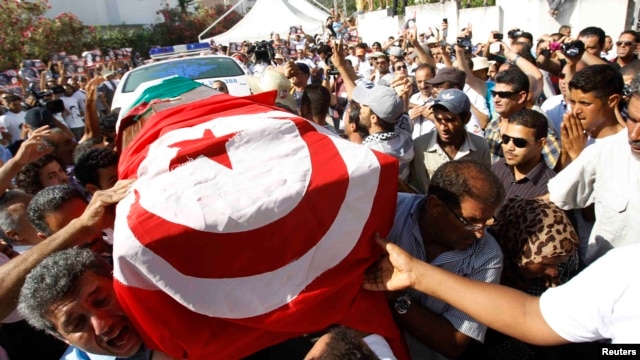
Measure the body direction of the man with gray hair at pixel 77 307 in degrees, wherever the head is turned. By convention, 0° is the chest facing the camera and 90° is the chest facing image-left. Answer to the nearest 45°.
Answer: approximately 315°

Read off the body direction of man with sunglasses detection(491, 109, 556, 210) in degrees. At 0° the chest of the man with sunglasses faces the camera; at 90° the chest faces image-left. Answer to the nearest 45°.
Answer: approximately 45°

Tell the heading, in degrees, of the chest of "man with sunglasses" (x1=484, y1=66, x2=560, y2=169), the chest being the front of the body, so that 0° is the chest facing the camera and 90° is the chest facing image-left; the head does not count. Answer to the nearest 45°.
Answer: approximately 45°

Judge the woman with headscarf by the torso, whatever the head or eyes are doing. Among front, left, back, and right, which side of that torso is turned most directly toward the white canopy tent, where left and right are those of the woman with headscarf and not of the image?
back

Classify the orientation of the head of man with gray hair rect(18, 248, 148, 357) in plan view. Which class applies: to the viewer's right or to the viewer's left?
to the viewer's right

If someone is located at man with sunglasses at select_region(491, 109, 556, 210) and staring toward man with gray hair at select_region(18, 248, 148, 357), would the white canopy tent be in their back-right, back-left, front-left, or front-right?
back-right
